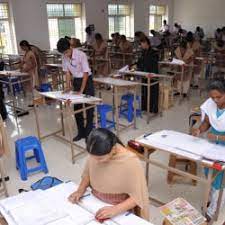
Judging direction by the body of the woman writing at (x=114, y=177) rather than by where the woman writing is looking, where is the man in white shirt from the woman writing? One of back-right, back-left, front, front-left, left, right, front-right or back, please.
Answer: back-right

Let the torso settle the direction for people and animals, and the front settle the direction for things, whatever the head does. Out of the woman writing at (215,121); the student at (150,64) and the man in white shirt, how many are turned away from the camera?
0

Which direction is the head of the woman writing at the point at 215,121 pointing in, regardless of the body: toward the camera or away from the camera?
toward the camera

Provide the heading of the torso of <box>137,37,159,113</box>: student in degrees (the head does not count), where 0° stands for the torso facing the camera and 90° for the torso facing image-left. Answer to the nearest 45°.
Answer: approximately 45°

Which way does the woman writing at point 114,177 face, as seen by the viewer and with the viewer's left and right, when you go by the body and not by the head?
facing the viewer and to the left of the viewer

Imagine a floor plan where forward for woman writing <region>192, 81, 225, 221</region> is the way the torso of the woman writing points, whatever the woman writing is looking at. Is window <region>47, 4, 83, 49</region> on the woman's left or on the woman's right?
on the woman's right

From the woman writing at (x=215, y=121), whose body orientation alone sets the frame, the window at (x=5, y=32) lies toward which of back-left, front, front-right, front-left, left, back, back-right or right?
right

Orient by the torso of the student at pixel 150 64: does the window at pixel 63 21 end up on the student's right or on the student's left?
on the student's right
